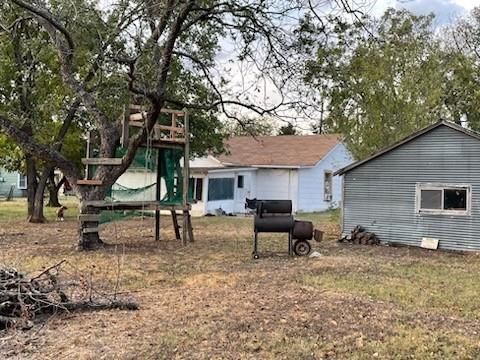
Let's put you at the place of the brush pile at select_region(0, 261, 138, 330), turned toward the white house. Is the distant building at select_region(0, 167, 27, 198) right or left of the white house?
left

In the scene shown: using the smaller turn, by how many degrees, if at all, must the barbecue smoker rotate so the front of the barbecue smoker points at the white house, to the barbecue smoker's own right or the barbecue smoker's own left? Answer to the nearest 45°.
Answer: approximately 180°

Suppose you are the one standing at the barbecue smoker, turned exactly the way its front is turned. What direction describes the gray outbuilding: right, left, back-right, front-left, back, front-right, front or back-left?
back-left

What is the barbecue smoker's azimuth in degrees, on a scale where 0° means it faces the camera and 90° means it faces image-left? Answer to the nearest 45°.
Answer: approximately 0°

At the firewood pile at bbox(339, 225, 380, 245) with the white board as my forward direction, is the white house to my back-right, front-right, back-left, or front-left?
back-left

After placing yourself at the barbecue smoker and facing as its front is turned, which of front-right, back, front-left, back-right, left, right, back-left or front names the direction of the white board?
back-left

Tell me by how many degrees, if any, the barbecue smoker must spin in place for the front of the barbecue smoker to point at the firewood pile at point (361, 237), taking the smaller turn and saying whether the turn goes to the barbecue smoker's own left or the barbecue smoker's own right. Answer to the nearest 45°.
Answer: approximately 135° to the barbecue smoker's own left

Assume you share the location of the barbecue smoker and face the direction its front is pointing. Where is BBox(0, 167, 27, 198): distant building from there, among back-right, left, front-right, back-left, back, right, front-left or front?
back-right

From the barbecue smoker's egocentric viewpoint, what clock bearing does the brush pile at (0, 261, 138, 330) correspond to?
The brush pile is roughly at 1 o'clock from the barbecue smoker.
